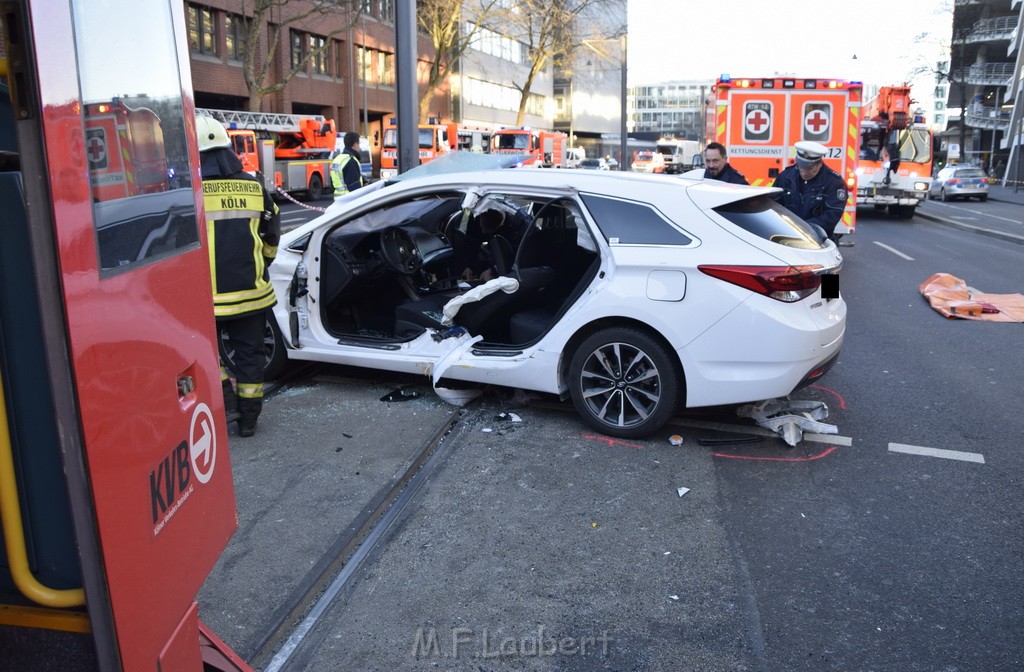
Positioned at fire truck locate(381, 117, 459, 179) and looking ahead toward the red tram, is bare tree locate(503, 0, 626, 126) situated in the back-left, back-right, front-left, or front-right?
back-left

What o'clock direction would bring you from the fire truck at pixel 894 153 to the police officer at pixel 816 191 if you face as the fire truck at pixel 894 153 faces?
The police officer is roughly at 12 o'clock from the fire truck.

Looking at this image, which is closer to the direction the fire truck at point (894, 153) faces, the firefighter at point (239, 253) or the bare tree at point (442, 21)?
the firefighter

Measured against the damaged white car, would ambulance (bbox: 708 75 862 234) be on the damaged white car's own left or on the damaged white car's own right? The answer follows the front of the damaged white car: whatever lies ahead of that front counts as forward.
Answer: on the damaged white car's own right

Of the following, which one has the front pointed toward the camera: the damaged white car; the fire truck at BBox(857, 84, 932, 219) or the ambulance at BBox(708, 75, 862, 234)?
the fire truck

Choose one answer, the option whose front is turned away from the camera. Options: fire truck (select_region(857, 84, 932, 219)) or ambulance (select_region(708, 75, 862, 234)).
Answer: the ambulance

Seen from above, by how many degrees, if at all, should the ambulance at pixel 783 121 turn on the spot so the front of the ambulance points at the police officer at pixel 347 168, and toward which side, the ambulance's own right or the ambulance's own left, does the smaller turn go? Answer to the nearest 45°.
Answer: approximately 135° to the ambulance's own left

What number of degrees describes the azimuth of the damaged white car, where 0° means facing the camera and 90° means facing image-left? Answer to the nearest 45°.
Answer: approximately 135°

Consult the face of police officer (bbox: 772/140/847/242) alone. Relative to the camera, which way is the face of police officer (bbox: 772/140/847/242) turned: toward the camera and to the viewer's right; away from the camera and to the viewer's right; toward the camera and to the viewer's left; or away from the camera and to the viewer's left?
toward the camera and to the viewer's left

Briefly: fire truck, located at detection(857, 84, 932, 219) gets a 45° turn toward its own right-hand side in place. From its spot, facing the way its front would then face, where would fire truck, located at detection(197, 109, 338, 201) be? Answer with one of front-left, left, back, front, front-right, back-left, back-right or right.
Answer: front-right

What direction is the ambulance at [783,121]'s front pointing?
away from the camera

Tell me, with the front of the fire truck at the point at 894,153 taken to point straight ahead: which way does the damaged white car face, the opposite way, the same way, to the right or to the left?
to the right

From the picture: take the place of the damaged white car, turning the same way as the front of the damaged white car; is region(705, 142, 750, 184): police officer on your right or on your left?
on your right

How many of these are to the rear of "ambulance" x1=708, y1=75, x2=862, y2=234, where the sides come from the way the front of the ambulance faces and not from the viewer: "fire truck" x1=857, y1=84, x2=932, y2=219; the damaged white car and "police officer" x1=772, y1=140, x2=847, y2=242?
2

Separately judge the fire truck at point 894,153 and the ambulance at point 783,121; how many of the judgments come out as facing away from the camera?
1

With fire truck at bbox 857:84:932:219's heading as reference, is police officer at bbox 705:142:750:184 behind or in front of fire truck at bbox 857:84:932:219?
in front
